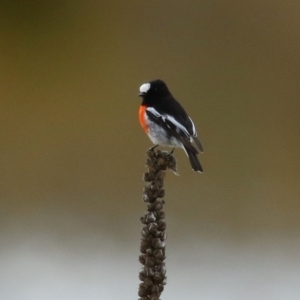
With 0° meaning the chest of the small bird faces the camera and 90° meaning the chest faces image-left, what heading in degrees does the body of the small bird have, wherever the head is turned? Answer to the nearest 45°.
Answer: approximately 90°
